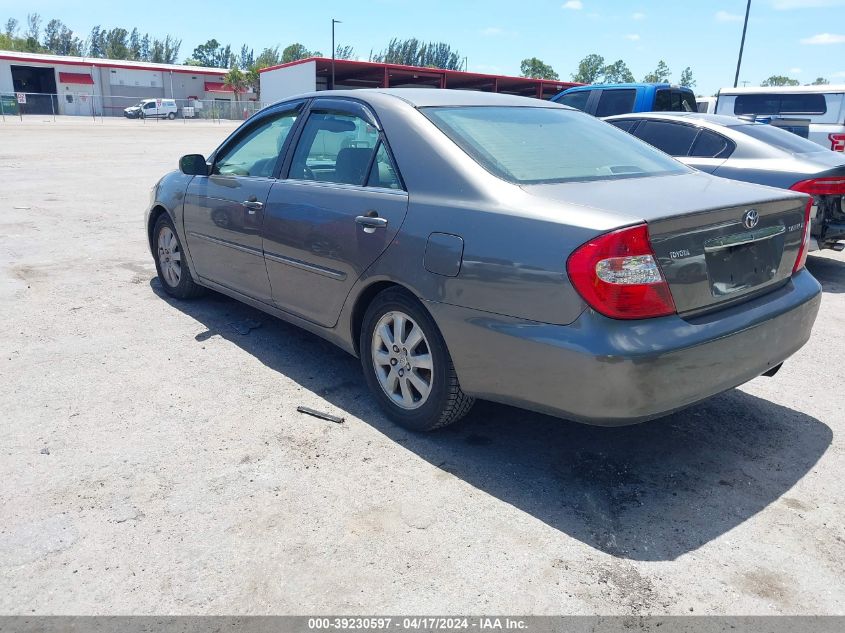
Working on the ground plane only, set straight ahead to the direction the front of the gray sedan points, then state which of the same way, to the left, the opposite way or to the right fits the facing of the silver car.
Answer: the same way

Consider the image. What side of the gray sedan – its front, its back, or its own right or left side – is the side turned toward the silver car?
right

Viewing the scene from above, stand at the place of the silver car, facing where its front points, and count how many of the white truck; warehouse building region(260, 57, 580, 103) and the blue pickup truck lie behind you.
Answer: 0

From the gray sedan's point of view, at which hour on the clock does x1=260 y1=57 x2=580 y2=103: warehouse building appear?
The warehouse building is roughly at 1 o'clock from the gray sedan.

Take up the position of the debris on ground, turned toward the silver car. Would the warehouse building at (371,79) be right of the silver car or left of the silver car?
left

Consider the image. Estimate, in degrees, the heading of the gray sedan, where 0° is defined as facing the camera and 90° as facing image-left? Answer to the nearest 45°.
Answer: approximately 135°

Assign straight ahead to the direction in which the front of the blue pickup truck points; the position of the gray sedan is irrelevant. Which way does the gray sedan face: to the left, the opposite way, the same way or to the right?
the same way

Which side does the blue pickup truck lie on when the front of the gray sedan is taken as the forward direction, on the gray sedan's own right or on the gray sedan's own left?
on the gray sedan's own right

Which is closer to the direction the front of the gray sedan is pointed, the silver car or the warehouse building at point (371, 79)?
the warehouse building

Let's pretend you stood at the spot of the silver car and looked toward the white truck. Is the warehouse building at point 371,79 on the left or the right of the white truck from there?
left

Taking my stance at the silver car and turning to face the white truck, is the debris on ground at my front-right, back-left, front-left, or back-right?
back-left

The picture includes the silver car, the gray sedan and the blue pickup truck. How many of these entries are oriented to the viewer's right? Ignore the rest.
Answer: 0

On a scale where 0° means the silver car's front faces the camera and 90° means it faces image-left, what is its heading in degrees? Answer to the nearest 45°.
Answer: approximately 135°

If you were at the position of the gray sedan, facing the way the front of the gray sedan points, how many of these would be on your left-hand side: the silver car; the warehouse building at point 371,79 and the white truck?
0

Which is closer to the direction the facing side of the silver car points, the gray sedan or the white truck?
the white truck

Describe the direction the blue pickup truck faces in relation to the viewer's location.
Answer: facing away from the viewer and to the left of the viewer
